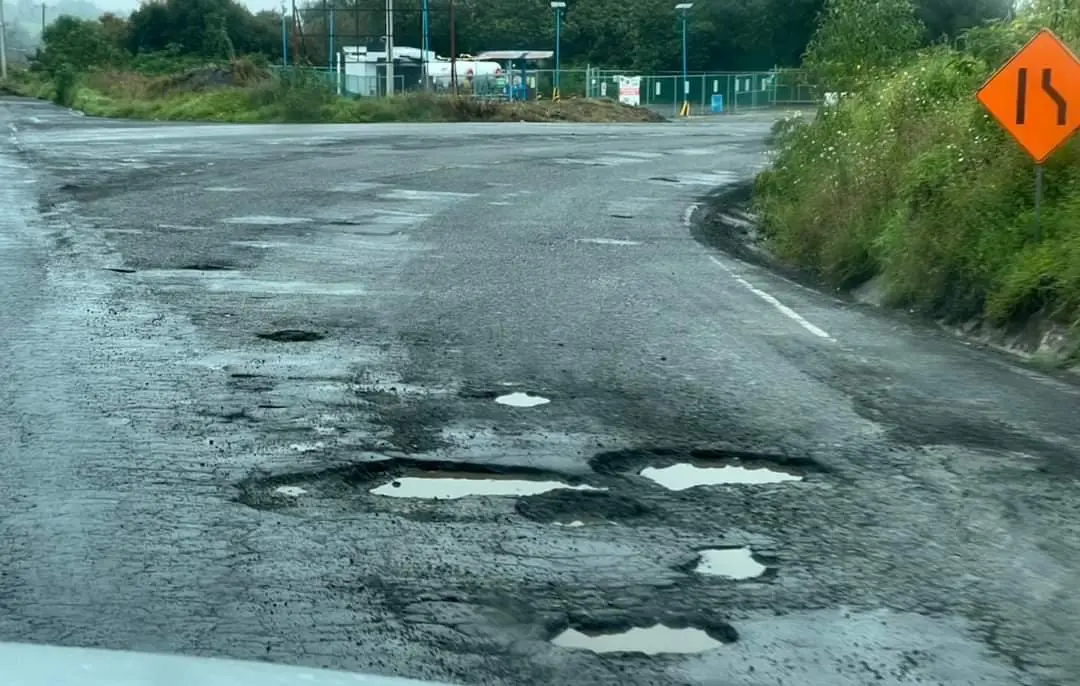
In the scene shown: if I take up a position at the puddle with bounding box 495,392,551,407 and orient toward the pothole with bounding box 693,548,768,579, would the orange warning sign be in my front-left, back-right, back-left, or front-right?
back-left

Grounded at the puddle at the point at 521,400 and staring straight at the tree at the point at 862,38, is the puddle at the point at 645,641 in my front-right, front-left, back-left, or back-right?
back-right

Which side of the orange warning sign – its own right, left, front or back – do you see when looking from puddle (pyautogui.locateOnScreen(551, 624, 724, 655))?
front

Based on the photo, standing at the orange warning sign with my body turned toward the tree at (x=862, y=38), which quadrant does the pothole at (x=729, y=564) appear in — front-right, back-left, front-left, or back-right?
back-left

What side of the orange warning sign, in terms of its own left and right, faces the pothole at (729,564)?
front

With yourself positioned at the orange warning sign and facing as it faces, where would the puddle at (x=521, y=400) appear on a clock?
The puddle is roughly at 1 o'clock from the orange warning sign.

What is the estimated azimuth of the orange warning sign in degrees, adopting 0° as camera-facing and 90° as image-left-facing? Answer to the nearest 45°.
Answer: approximately 0°

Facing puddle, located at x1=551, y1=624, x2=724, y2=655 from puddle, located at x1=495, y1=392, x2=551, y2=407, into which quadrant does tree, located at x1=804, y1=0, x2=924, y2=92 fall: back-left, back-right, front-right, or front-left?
back-left

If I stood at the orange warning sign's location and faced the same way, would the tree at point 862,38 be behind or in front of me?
behind

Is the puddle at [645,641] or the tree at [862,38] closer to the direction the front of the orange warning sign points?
the puddle

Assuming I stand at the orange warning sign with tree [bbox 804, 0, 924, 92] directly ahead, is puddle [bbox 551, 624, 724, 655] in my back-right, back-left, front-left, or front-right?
back-left
